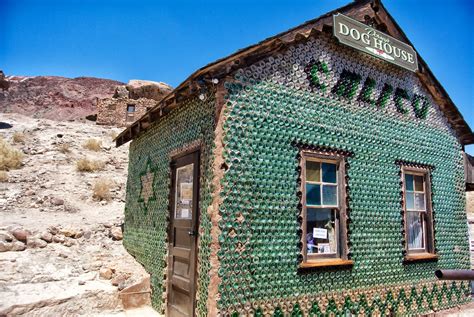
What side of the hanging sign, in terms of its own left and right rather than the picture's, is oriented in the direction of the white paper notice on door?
right

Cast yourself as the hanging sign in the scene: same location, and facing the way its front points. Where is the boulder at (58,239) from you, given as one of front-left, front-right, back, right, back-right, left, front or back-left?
back-right

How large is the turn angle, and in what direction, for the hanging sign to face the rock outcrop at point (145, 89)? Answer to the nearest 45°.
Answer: approximately 180°

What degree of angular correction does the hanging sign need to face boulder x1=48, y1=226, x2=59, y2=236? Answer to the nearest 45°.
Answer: approximately 135° to its right

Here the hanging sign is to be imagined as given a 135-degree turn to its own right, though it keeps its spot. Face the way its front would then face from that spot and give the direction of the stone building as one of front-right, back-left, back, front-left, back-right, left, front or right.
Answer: front-right

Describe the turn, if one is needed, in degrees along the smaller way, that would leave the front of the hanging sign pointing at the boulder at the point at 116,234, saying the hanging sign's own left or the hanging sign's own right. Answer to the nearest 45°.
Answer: approximately 135° to the hanging sign's own right

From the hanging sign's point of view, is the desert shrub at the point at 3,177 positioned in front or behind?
behind

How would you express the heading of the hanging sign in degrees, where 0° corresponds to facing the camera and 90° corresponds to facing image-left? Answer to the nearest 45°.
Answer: approximately 315°

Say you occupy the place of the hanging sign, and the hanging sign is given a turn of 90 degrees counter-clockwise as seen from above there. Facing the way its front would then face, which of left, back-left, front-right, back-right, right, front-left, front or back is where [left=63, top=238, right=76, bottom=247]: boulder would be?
back-left
